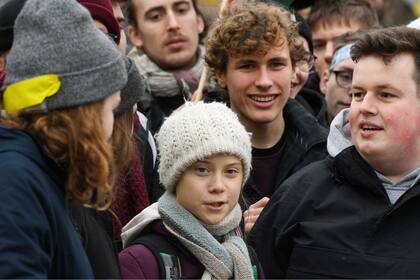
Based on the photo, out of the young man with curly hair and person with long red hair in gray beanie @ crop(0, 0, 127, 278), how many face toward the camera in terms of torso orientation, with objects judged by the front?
1

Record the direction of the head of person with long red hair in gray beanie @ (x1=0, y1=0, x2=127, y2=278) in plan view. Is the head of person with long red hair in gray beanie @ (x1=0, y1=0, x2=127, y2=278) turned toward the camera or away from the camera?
away from the camera

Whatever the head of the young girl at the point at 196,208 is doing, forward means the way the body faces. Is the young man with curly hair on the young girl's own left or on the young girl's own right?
on the young girl's own left

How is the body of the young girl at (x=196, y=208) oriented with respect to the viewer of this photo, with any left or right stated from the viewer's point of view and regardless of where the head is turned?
facing the viewer and to the right of the viewer

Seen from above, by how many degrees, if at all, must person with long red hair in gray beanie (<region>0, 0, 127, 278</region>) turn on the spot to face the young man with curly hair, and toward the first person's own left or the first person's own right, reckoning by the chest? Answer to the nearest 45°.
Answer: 0° — they already face them

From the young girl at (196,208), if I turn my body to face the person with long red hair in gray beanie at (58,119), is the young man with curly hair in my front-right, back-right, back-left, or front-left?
back-right

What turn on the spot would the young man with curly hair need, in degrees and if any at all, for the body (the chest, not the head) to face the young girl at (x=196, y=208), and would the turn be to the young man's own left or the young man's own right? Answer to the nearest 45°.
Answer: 0° — they already face them

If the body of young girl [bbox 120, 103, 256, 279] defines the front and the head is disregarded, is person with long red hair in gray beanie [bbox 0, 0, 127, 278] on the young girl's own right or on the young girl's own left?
on the young girl's own right

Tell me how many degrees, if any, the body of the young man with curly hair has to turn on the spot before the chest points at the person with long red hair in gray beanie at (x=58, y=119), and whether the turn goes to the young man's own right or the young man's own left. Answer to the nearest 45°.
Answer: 0° — they already face them

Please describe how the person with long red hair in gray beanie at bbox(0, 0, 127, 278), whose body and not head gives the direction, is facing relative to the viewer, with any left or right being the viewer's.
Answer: facing away from the viewer and to the right of the viewer

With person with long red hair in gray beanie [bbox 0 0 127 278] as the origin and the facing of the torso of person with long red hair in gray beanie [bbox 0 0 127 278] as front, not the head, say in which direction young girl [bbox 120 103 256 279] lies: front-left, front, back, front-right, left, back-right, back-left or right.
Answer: front

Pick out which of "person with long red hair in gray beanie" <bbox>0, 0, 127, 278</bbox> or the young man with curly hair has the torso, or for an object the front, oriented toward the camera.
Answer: the young man with curly hair

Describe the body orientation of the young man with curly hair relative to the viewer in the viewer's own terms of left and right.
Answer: facing the viewer
